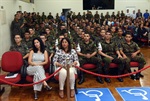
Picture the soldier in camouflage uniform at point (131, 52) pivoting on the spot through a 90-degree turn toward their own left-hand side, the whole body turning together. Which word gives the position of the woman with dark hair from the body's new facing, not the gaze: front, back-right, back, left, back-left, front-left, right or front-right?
back-right

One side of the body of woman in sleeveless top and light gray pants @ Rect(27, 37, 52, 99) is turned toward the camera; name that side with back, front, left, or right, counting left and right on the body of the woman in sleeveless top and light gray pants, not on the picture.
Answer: front

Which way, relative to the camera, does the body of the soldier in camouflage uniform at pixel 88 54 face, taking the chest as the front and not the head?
toward the camera

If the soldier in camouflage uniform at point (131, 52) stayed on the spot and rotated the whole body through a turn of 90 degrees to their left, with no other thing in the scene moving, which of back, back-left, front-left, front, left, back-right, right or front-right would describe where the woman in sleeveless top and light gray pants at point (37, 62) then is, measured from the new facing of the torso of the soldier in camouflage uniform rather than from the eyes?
back-right

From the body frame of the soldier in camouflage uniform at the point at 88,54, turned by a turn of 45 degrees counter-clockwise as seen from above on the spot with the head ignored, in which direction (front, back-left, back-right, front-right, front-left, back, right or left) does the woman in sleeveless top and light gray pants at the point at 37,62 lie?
right

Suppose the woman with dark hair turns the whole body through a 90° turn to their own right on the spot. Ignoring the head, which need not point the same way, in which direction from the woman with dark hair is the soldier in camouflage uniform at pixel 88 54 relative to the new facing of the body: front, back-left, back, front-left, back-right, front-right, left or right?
back-right

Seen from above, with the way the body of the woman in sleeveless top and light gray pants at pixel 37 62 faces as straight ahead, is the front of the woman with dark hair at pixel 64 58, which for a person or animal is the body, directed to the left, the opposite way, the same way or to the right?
the same way

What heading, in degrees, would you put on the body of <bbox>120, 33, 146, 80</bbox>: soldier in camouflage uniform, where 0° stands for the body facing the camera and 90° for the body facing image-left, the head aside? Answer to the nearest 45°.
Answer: approximately 0°

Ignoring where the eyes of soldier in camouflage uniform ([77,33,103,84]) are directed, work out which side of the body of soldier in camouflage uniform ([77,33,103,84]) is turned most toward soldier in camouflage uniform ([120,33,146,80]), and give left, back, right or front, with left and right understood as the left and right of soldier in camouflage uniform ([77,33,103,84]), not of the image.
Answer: left

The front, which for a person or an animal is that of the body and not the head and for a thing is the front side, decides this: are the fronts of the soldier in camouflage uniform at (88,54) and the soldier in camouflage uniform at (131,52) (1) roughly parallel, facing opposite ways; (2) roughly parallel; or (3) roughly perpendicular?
roughly parallel
